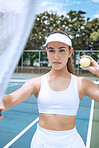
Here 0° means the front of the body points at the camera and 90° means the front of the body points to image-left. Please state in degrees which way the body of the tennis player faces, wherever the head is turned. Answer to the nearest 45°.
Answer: approximately 0°

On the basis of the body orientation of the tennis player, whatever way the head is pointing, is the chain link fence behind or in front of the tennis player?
behind
